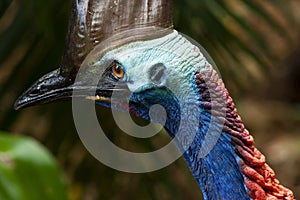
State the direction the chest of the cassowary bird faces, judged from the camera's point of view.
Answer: to the viewer's left
